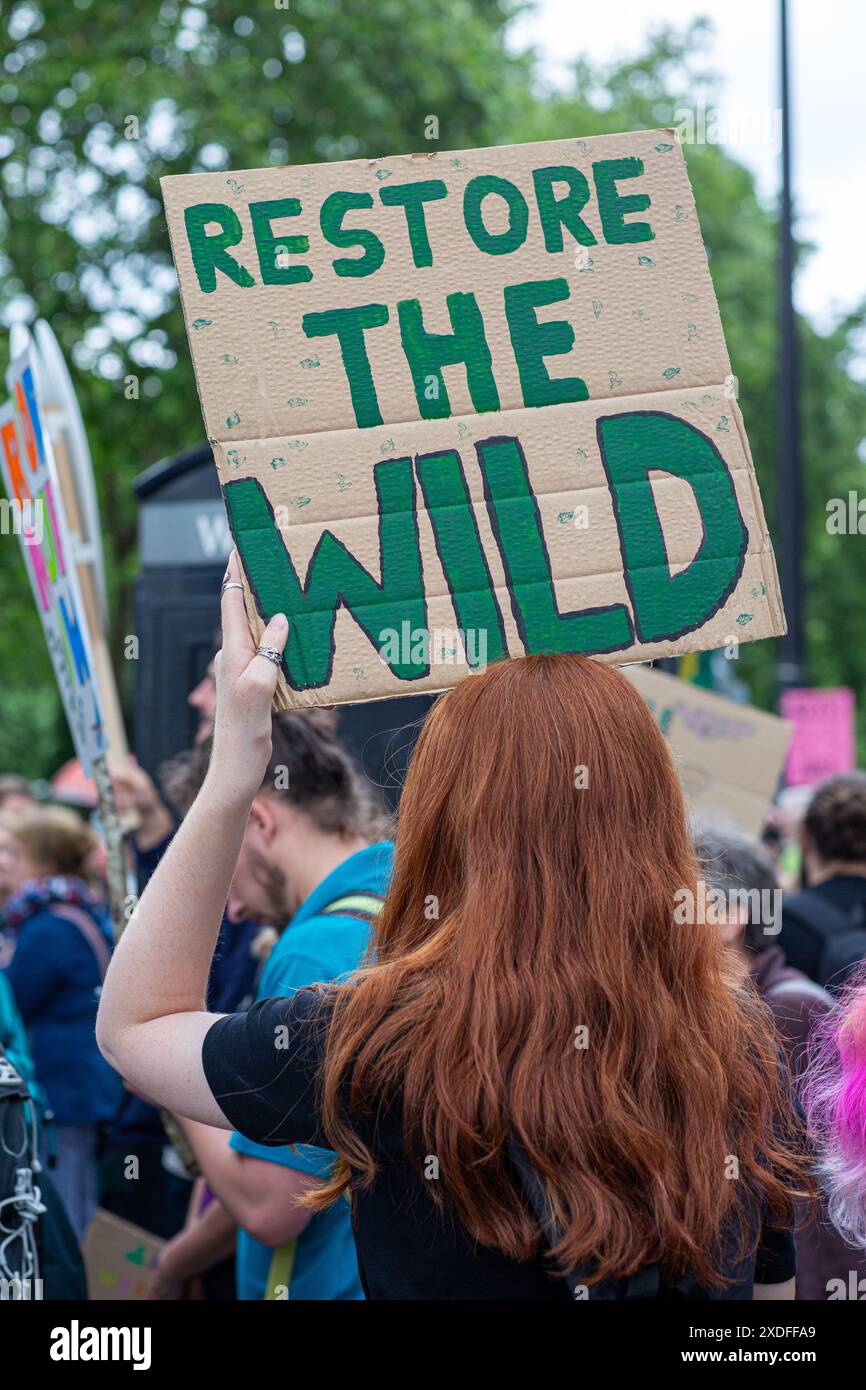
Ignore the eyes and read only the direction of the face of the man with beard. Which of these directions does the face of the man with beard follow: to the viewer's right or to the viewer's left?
to the viewer's left

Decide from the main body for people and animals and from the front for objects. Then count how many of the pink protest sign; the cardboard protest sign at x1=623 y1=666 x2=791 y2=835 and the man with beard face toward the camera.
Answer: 2

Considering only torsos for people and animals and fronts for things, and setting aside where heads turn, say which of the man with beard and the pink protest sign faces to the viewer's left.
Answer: the man with beard

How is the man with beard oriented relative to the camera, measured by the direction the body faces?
to the viewer's left

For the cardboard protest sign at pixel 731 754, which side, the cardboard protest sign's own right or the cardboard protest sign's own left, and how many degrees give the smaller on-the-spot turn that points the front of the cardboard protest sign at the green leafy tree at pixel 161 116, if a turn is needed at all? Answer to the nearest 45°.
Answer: approximately 135° to the cardboard protest sign's own right

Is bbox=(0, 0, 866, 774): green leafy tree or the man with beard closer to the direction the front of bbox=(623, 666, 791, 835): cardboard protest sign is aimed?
the man with beard

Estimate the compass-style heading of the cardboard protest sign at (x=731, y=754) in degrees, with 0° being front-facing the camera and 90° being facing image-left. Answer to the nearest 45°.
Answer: approximately 0°

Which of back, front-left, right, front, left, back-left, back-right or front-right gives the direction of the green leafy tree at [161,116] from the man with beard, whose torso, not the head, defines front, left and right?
right

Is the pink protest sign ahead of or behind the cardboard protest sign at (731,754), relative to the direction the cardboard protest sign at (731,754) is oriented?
behind

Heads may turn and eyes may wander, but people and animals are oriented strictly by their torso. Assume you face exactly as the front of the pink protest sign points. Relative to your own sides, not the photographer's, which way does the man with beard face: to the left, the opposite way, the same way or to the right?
to the right
